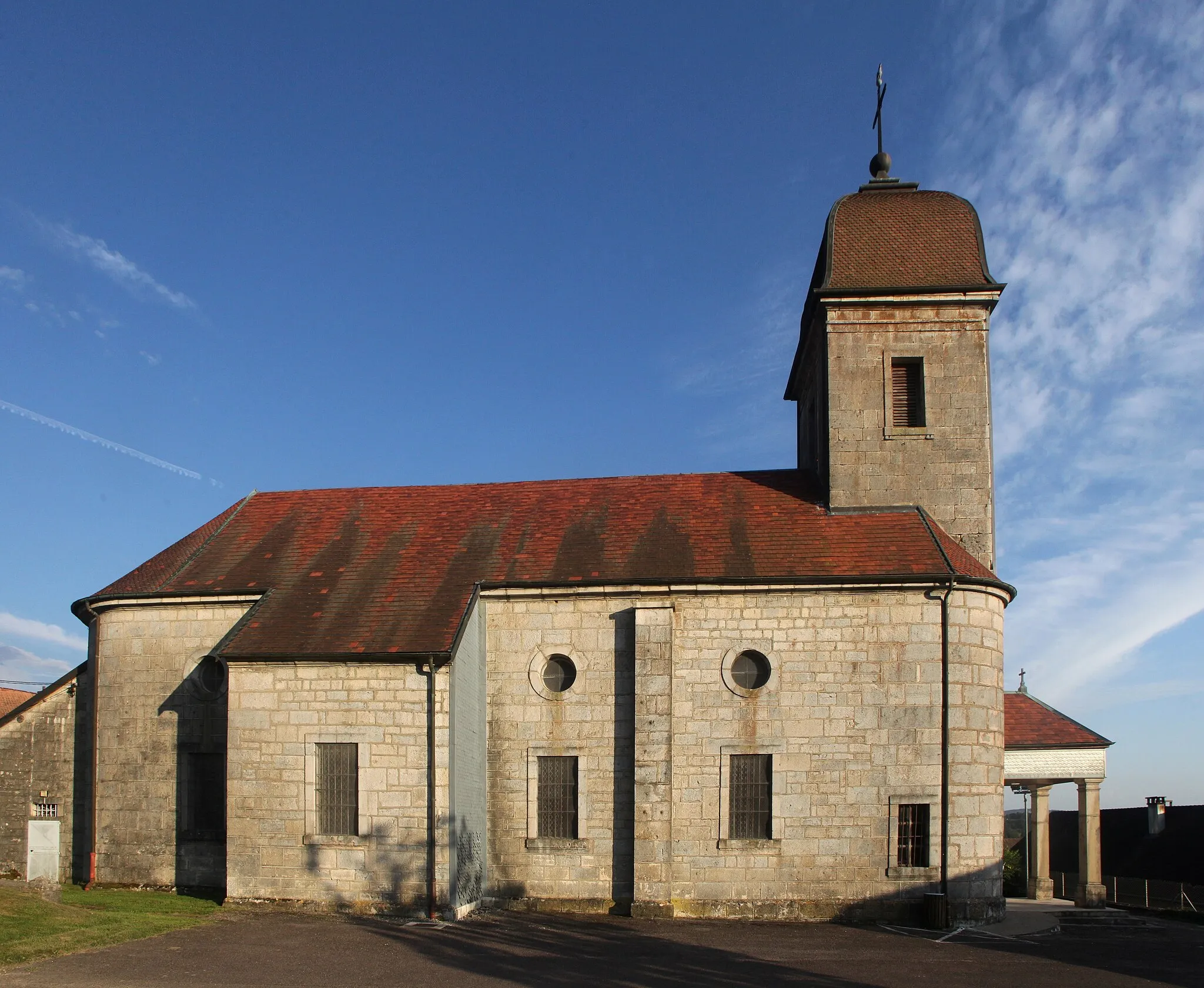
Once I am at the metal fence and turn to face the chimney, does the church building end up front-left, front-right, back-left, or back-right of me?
back-left

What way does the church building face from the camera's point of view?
to the viewer's right

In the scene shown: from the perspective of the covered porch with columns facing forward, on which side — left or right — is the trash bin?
on its right

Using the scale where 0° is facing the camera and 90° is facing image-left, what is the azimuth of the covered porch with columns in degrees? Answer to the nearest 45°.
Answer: approximately 270°

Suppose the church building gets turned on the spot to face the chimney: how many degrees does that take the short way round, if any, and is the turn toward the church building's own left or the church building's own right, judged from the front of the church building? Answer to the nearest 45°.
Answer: approximately 45° to the church building's own left

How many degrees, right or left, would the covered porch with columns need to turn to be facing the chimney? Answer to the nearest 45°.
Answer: approximately 90° to its left

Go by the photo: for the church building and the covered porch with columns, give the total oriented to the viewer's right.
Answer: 2

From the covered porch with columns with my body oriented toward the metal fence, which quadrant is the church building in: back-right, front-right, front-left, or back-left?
back-left
